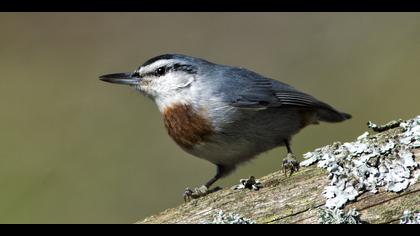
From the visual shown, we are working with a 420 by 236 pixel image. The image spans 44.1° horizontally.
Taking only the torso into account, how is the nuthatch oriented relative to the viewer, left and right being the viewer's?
facing to the left of the viewer
